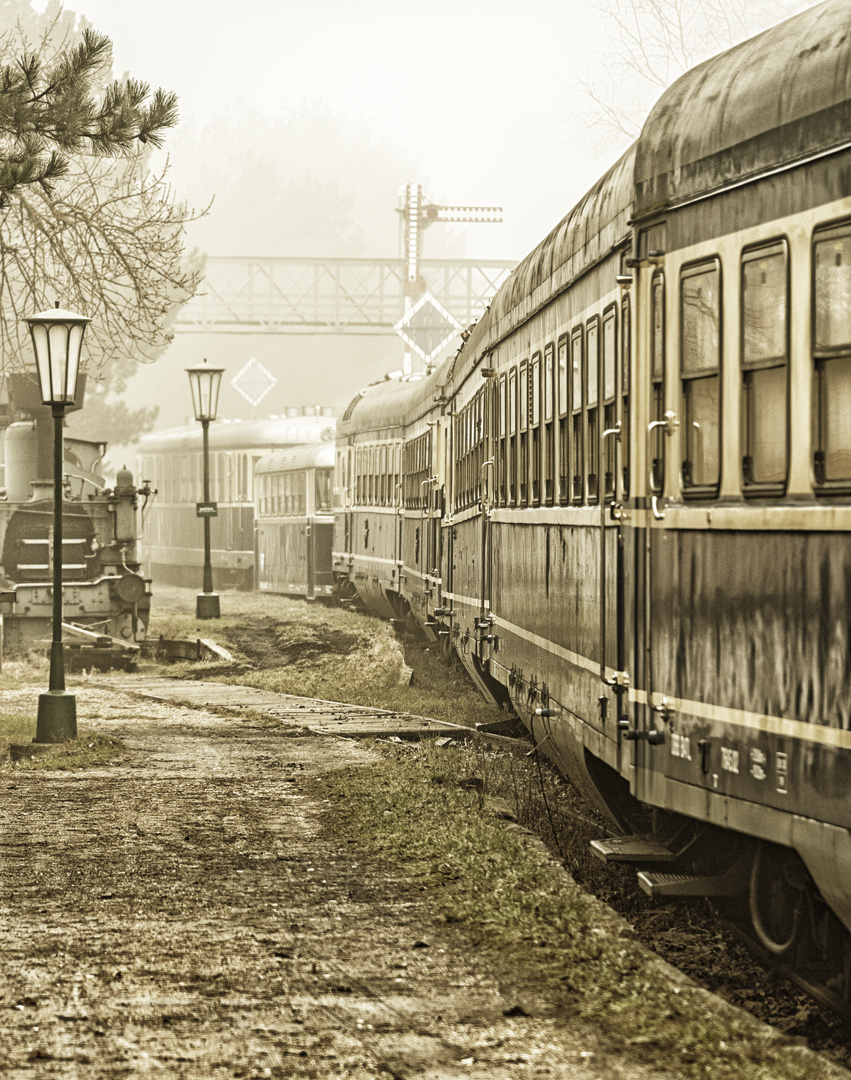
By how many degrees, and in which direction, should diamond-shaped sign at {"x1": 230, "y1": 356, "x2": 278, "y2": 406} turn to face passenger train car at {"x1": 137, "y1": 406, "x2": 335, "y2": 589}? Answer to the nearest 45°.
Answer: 0° — it already faces it

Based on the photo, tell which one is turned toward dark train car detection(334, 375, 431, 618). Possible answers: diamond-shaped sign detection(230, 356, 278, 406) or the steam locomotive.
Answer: the diamond-shaped sign

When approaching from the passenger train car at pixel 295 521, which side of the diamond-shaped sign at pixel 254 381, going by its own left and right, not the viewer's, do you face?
front

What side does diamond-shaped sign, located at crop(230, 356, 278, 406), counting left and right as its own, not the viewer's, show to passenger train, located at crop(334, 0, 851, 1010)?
front

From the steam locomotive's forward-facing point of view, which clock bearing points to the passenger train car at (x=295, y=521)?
The passenger train car is roughly at 7 o'clock from the steam locomotive.

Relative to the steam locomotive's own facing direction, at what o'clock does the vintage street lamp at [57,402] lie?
The vintage street lamp is roughly at 12 o'clock from the steam locomotive.

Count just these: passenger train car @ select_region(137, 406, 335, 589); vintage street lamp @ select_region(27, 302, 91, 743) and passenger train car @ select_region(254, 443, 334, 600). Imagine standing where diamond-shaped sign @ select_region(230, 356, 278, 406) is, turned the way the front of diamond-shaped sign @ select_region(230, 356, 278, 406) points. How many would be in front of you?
3

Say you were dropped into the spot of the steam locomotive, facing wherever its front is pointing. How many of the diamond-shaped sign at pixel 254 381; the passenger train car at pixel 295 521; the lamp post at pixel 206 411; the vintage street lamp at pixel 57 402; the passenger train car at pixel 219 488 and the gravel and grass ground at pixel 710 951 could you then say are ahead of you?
2

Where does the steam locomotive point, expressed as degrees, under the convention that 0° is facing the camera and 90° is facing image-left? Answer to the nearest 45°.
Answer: approximately 0°

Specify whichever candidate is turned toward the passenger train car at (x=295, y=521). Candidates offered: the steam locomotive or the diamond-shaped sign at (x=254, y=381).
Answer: the diamond-shaped sign

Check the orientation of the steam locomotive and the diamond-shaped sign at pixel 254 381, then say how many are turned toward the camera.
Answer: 2
